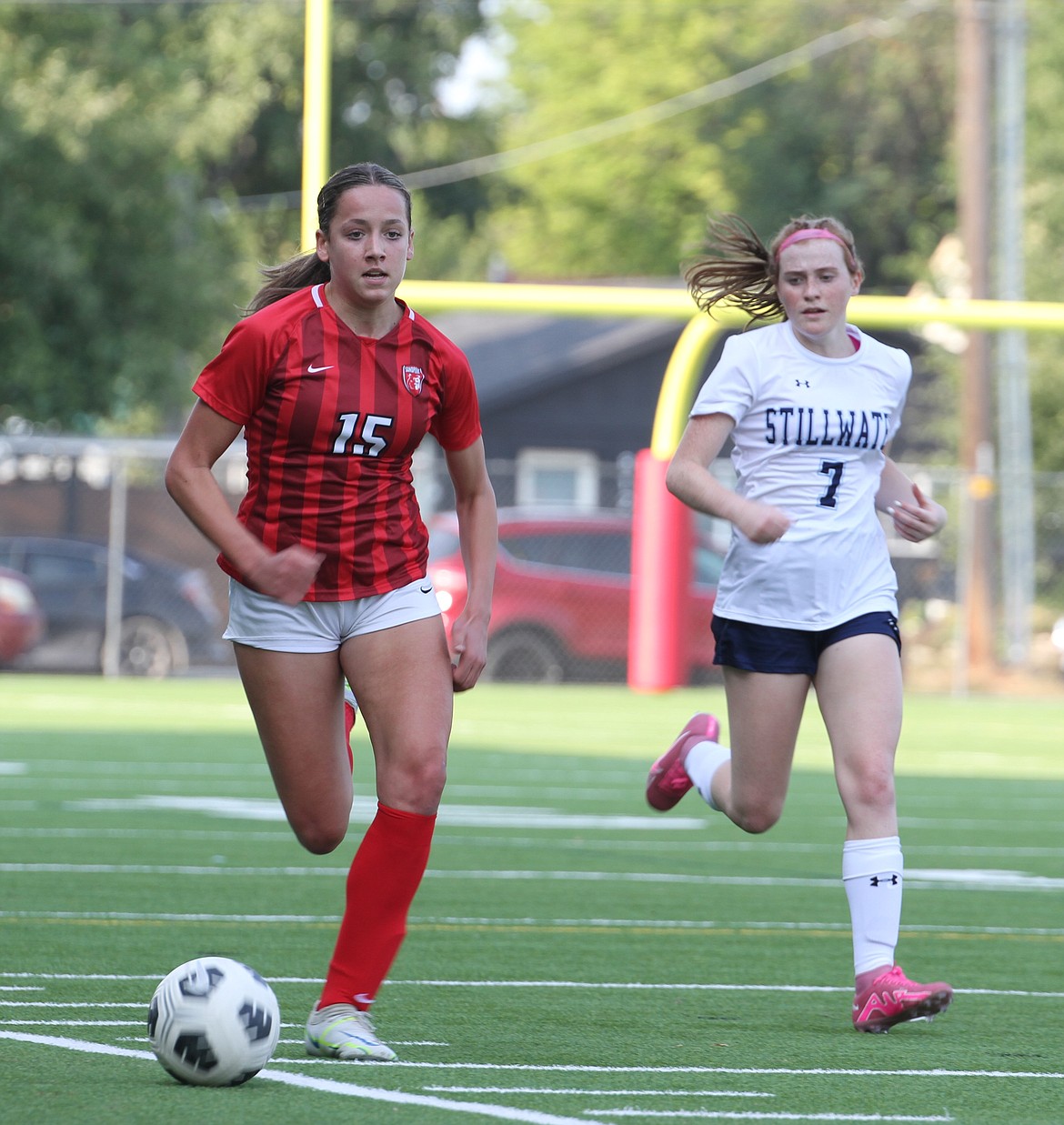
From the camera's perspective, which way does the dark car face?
to the viewer's left

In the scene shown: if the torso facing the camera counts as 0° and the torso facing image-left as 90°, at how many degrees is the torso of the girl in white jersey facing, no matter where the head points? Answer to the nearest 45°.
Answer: approximately 315°

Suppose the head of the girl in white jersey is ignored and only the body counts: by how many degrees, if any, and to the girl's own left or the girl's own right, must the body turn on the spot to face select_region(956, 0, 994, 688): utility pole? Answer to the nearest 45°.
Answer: approximately 135° to the girl's own left

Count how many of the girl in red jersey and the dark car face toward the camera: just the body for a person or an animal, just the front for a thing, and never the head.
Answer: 1

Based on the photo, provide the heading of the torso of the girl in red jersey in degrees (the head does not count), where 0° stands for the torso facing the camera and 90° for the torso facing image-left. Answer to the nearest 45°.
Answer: approximately 0°
